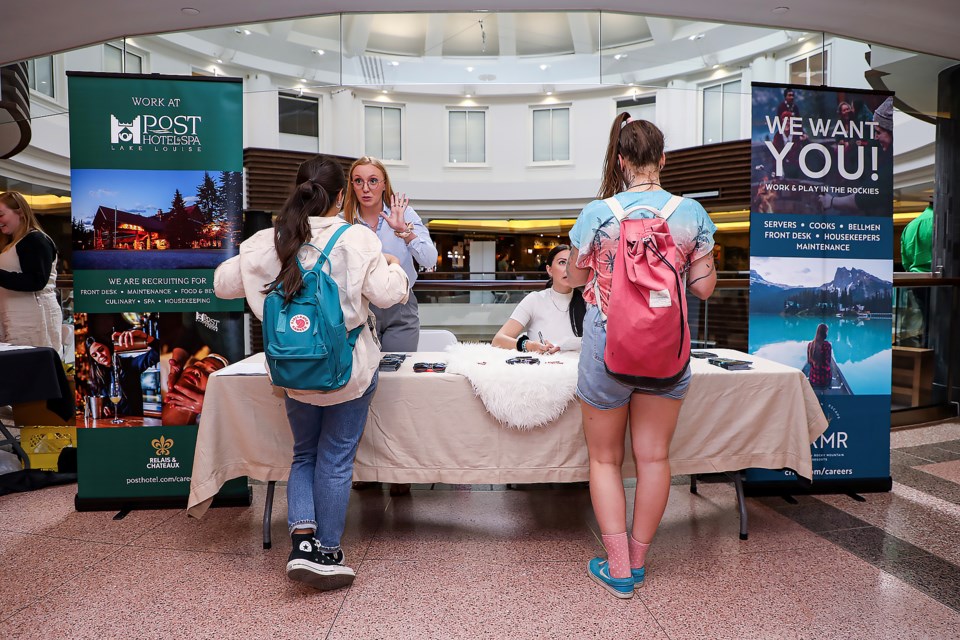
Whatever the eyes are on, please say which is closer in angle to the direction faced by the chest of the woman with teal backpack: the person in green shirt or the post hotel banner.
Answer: the person in green shirt

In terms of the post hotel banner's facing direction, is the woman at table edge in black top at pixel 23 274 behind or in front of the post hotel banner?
behind

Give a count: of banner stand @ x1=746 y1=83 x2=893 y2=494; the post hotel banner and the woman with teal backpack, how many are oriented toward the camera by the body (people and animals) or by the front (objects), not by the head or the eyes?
2

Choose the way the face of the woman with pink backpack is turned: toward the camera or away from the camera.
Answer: away from the camera

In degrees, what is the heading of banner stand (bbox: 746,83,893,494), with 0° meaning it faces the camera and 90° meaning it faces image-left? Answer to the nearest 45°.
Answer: approximately 0°

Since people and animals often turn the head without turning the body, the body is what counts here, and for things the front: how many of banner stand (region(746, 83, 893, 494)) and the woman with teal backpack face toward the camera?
1

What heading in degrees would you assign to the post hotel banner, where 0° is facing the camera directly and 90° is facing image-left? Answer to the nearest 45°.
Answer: approximately 0°

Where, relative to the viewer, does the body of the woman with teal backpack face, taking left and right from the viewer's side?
facing away from the viewer and to the right of the viewer

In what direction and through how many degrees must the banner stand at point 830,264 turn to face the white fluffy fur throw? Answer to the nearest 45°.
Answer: approximately 45° to its right

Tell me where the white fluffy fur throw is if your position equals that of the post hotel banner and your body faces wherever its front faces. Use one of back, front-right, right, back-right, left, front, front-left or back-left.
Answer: front-left

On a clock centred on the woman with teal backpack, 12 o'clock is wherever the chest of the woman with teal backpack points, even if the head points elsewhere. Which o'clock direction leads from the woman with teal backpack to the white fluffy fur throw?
The white fluffy fur throw is roughly at 1 o'clock from the woman with teal backpack.
